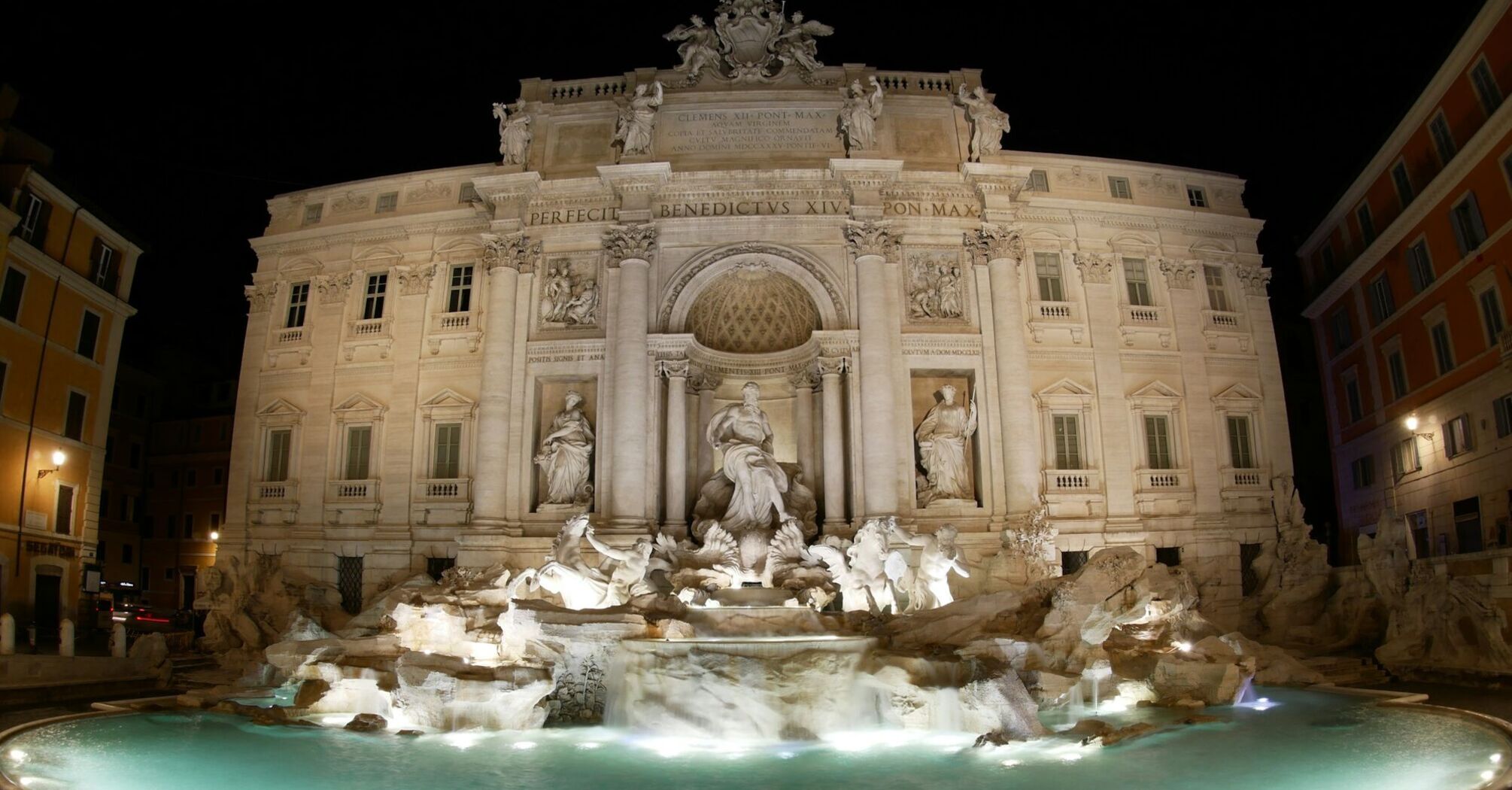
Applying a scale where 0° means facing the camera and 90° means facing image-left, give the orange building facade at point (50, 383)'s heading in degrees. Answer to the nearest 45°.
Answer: approximately 315°

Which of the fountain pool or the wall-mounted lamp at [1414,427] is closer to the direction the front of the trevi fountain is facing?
the fountain pool

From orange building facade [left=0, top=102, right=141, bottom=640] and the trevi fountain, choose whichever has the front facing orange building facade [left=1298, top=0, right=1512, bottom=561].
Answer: orange building facade [left=0, top=102, right=141, bottom=640]

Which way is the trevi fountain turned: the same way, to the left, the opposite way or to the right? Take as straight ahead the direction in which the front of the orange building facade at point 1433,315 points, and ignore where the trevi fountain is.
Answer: to the left

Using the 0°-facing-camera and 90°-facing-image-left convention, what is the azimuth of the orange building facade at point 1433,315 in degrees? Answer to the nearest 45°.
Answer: approximately 45°

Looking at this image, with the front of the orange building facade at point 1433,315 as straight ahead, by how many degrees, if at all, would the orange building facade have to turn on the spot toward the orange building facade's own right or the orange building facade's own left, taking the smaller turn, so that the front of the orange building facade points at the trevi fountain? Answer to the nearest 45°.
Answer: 0° — it already faces it

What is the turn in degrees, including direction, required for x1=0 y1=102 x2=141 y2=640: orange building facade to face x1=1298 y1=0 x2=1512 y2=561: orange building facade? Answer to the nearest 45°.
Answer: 0° — it already faces it

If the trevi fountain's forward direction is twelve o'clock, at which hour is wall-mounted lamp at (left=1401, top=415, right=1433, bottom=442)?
The wall-mounted lamp is roughly at 9 o'clock from the trevi fountain.

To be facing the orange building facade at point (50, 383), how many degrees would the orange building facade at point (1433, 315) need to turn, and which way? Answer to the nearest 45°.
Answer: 0° — it already faces it

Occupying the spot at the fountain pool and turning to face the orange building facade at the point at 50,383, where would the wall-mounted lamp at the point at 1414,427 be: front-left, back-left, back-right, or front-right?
back-right
